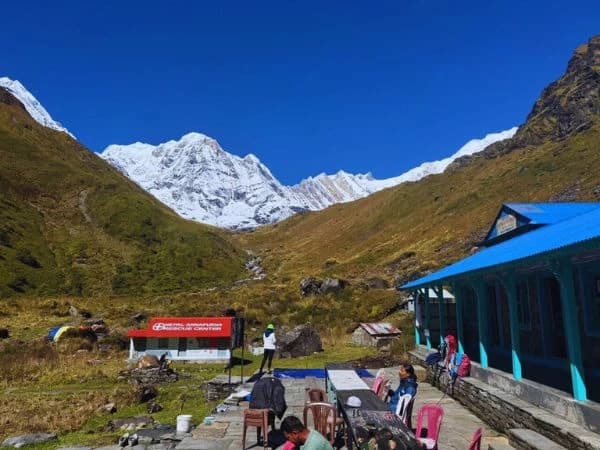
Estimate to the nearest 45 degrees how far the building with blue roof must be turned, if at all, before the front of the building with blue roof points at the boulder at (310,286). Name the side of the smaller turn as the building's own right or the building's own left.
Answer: approximately 90° to the building's own right

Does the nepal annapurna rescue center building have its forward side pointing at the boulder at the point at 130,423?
yes

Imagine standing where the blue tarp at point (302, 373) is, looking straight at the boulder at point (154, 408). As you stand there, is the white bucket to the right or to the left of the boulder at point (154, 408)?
left

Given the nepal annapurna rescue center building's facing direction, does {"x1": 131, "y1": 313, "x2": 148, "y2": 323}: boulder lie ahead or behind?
behind
